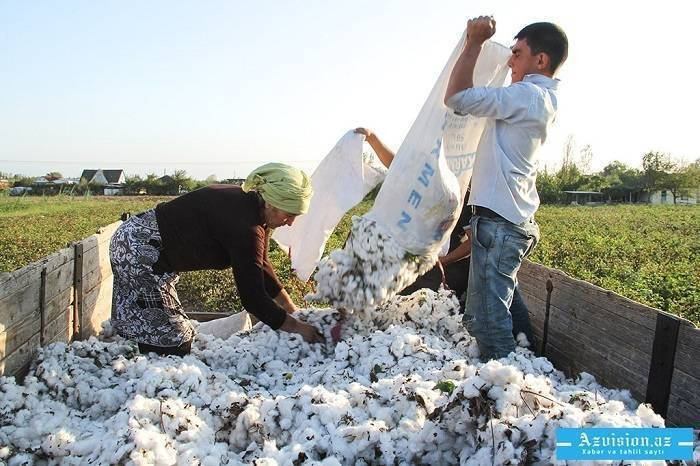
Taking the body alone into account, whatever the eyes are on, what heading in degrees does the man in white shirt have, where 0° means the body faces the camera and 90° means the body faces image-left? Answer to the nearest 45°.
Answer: approximately 90°

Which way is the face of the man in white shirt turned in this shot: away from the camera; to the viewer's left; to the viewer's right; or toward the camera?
to the viewer's left

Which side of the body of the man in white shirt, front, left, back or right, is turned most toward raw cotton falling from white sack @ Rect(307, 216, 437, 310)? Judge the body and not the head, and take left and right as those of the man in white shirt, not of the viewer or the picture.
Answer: front

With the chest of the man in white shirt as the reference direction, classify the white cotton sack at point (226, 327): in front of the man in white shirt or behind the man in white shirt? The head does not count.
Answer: in front
